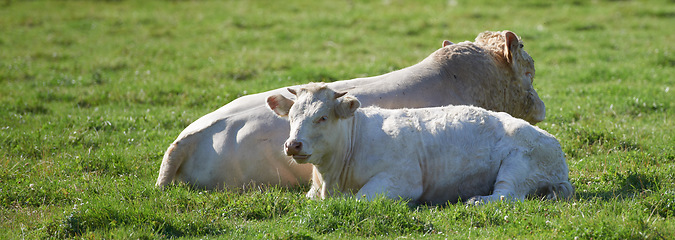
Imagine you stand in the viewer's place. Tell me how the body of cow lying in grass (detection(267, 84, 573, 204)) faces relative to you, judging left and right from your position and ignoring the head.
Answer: facing to the left of the viewer
